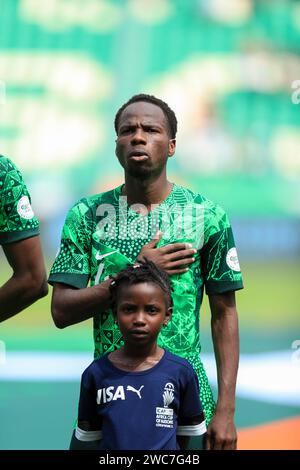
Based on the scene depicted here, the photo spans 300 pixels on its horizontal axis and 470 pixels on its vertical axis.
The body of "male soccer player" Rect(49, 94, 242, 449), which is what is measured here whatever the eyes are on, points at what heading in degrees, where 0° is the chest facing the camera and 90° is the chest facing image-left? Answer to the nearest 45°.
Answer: approximately 0°

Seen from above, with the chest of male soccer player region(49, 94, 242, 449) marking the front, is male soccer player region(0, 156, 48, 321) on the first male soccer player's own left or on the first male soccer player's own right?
on the first male soccer player's own right
